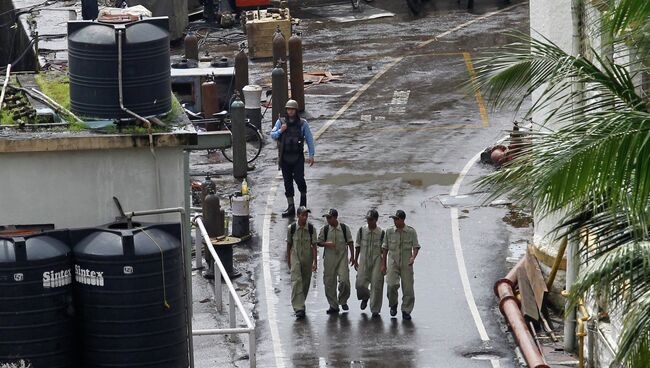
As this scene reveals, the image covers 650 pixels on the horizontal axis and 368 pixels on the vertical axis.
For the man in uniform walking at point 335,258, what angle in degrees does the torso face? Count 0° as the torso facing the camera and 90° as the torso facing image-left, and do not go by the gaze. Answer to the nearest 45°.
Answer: approximately 0°

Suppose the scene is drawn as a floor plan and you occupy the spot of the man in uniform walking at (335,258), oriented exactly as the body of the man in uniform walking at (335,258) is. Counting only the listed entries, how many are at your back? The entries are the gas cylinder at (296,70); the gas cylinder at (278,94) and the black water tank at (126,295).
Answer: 2

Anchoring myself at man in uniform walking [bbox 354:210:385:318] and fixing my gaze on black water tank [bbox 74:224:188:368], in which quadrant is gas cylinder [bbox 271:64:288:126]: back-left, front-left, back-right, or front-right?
back-right

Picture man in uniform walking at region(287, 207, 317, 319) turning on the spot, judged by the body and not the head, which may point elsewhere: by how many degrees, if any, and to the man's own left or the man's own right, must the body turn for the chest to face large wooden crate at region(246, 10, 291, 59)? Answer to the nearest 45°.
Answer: approximately 180°

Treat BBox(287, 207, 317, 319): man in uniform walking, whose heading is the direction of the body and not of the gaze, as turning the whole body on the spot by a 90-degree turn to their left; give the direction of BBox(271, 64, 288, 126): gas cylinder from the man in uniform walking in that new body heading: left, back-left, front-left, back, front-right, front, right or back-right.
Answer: left

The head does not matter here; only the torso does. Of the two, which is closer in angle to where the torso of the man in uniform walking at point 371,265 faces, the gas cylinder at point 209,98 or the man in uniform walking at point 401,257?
the man in uniform walking
